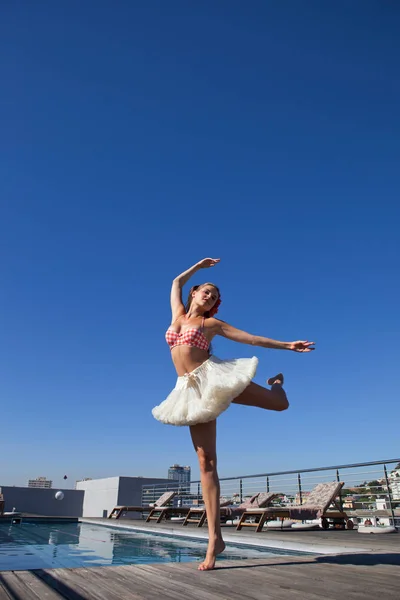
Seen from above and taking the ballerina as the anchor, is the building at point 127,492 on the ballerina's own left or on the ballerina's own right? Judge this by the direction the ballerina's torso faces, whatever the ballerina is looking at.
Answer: on the ballerina's own right

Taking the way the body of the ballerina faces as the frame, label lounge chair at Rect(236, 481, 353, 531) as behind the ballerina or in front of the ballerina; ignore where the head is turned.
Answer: behind

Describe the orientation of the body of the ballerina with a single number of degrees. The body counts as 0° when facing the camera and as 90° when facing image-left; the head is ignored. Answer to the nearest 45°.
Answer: approximately 45°

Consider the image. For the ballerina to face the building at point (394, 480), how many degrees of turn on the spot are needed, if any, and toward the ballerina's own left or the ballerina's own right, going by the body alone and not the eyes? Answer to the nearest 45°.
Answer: approximately 180°

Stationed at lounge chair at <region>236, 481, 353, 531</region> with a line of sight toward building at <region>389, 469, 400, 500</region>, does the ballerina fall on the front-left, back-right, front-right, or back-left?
back-right

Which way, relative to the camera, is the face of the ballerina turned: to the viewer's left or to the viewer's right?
to the viewer's right

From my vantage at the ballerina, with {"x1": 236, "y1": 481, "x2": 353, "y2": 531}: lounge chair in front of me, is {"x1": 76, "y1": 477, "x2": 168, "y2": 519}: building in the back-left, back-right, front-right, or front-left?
front-left
